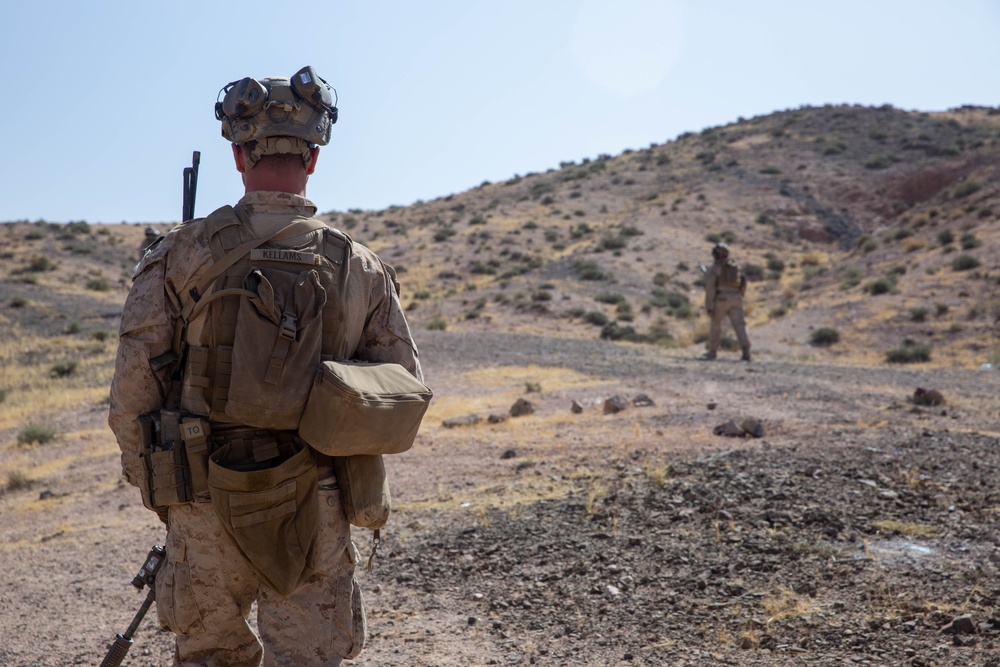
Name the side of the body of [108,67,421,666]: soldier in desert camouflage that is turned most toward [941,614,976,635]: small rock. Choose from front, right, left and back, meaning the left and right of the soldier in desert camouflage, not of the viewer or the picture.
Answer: right

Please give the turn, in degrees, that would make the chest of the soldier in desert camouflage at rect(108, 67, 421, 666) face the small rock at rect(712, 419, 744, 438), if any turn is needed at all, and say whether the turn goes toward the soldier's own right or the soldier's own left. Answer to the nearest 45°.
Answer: approximately 45° to the soldier's own right

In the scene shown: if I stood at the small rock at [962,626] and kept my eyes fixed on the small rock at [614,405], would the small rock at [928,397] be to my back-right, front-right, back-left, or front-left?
front-right

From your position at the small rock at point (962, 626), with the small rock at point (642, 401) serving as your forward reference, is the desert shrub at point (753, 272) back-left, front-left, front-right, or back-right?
front-right

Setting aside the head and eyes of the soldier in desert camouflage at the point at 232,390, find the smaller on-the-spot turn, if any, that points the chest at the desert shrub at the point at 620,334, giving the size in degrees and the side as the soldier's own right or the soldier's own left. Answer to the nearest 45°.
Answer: approximately 45° to the soldier's own right

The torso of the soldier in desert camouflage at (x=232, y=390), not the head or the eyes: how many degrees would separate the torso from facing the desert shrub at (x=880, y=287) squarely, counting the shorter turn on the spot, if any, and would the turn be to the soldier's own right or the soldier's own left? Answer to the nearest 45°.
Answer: approximately 45° to the soldier's own right

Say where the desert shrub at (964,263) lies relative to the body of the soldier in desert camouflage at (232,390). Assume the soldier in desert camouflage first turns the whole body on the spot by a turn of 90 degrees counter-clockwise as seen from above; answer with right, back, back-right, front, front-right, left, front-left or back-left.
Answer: back-right

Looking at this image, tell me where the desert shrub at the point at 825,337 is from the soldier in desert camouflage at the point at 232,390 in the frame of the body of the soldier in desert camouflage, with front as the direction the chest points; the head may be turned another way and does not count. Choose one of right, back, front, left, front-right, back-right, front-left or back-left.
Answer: front-right

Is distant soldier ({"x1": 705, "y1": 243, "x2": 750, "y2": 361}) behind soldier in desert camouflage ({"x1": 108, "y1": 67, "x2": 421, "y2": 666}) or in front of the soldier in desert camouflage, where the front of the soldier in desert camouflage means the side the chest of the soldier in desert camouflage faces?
in front

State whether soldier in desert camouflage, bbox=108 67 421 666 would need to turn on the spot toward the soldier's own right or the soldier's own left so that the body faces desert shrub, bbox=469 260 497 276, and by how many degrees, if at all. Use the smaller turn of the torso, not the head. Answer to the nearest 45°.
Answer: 0° — they already face it

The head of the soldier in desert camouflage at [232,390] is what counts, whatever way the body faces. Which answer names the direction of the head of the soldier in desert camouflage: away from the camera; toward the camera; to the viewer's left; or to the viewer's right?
away from the camera

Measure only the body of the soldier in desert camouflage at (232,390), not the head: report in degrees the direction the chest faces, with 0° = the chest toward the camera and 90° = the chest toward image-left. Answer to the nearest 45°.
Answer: approximately 180°

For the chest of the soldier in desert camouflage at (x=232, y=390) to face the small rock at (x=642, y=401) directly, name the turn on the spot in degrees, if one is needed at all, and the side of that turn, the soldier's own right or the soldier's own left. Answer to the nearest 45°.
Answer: approximately 45° to the soldier's own right

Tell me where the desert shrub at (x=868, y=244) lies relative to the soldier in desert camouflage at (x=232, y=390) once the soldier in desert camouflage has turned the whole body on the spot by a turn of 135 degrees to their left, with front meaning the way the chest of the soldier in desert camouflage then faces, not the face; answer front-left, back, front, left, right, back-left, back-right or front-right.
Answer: back

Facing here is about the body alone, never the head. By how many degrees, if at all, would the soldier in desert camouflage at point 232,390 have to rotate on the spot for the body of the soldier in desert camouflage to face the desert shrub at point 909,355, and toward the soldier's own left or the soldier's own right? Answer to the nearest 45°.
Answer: approximately 45° to the soldier's own right

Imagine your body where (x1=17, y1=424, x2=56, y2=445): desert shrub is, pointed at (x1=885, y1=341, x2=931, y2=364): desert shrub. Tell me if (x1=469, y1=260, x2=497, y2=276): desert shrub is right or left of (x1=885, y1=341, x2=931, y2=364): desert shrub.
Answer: left
